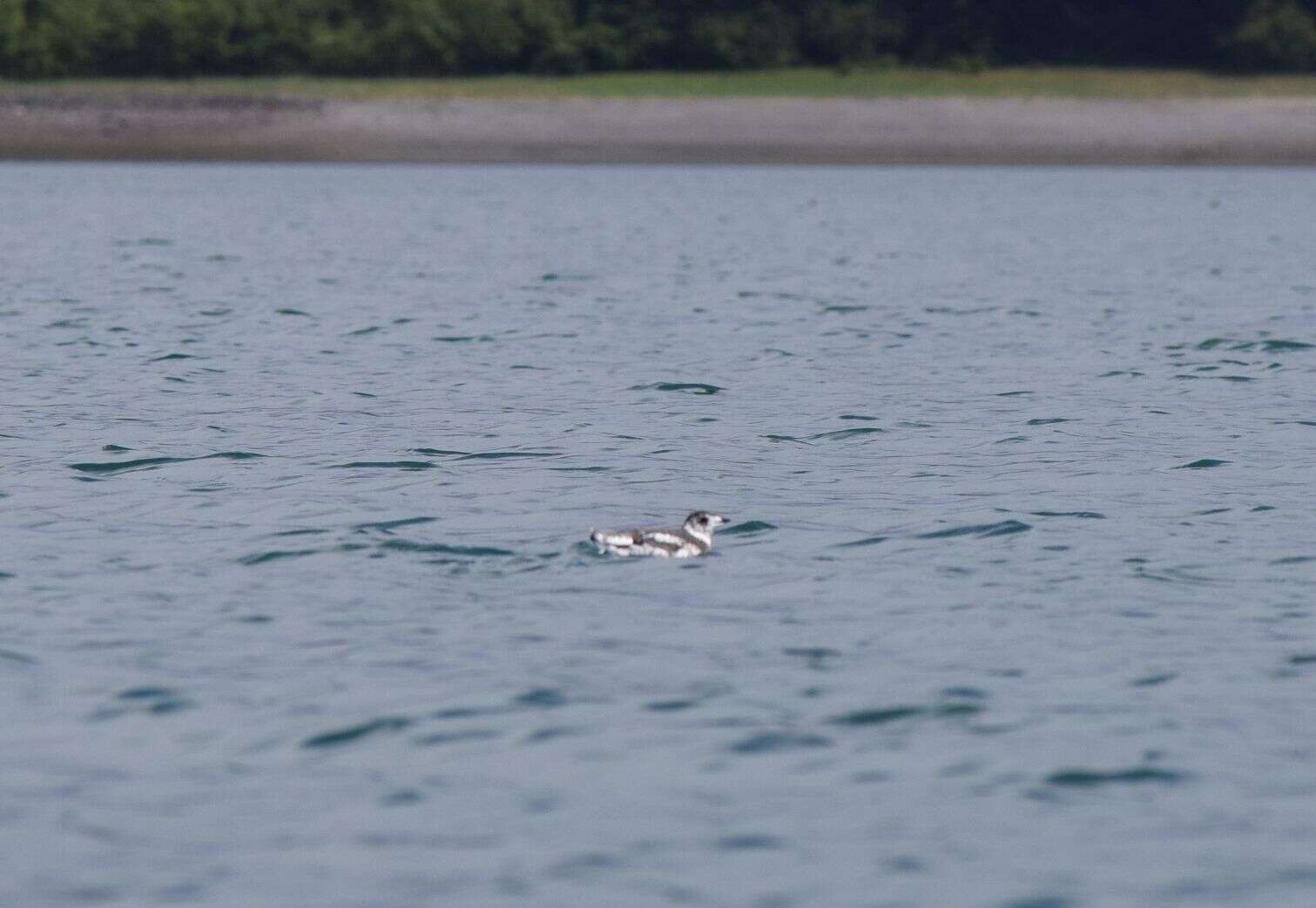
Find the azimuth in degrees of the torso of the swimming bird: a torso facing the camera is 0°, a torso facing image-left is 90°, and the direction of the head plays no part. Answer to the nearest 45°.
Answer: approximately 270°
